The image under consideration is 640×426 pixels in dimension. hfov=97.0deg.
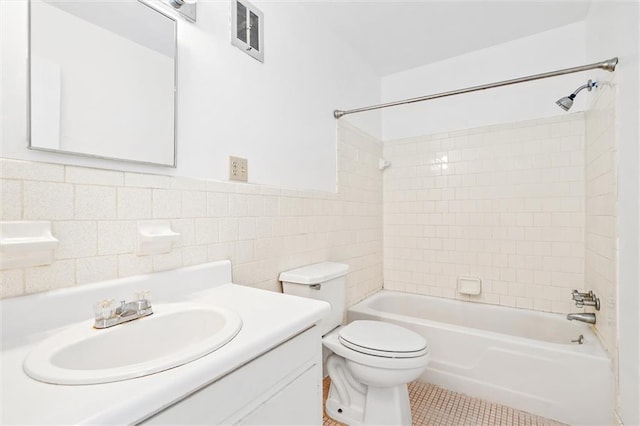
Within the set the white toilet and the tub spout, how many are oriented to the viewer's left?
1

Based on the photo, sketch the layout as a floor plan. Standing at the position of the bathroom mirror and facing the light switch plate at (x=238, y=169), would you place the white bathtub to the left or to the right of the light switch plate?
right

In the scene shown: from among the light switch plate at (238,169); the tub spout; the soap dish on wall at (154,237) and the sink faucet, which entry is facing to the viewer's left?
the tub spout

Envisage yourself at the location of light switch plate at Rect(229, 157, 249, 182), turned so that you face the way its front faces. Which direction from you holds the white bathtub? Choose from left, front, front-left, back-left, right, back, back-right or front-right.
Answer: front-left

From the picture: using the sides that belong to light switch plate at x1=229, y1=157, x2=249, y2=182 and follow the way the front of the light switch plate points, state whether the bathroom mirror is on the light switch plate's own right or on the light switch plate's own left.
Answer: on the light switch plate's own right

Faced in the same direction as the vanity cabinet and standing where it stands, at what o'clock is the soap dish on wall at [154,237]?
The soap dish on wall is roughly at 6 o'clock from the vanity cabinet.

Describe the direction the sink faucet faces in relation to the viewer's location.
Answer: facing the viewer and to the right of the viewer

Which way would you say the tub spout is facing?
to the viewer's left
